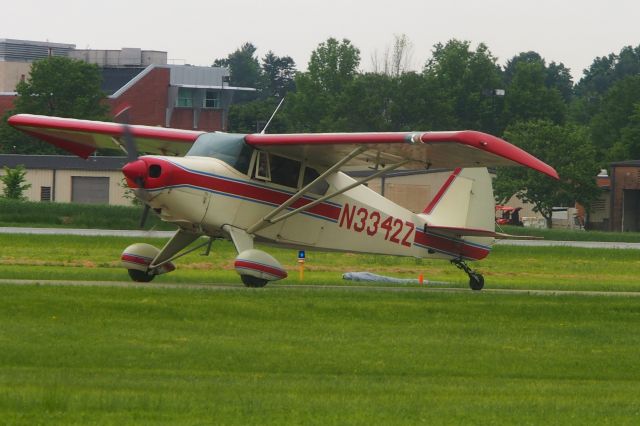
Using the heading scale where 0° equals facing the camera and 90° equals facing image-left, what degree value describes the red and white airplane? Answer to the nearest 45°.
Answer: approximately 45°
